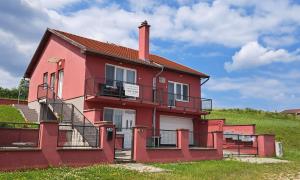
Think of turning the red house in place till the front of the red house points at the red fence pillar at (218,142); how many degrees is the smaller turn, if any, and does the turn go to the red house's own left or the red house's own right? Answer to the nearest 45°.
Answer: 0° — it already faces it

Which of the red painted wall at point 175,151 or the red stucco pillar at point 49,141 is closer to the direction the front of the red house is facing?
the red painted wall

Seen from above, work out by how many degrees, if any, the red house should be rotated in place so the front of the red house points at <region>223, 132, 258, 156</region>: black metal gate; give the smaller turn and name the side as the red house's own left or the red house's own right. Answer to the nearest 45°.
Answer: approximately 45° to the red house's own left

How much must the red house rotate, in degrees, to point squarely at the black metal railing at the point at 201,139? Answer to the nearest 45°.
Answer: approximately 45° to its left

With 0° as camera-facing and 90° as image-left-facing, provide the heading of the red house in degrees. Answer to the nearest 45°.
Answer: approximately 315°

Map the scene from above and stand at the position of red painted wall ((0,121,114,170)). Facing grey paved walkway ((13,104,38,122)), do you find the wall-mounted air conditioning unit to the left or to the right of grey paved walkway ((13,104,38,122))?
right

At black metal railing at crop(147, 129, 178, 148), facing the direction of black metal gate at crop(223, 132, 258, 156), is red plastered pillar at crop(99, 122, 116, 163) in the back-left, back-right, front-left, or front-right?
back-right

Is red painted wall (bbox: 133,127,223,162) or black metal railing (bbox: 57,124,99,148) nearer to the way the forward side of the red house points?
the red painted wall

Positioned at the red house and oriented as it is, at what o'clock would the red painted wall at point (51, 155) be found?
The red painted wall is roughly at 2 o'clock from the red house.
